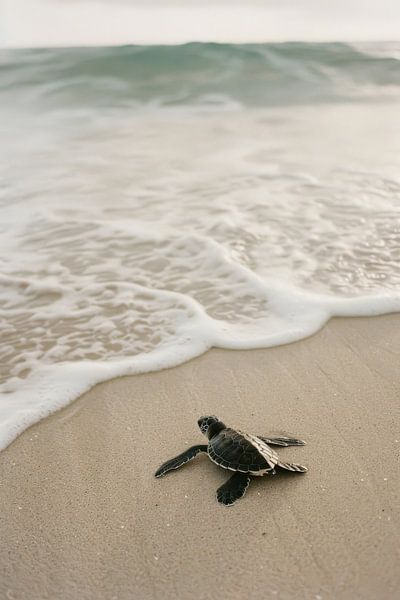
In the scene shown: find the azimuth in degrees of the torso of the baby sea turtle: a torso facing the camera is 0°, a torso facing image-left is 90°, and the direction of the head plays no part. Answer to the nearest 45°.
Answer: approximately 135°
